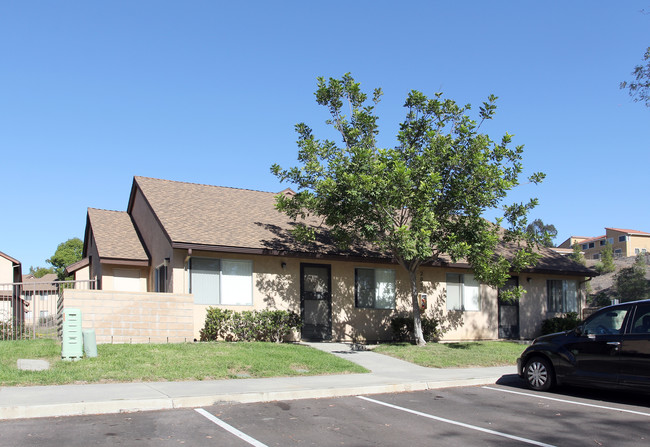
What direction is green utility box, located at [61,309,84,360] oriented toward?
toward the camera

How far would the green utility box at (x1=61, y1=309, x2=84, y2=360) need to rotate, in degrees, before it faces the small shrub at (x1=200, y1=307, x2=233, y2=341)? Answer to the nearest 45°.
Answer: approximately 135° to its left

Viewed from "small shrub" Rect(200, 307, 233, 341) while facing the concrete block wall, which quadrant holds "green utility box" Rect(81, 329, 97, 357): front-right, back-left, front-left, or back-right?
front-left

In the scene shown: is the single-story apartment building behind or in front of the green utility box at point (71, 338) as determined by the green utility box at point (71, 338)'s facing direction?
behind

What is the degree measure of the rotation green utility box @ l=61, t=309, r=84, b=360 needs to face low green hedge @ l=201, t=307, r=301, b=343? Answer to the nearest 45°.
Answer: approximately 135° to its left

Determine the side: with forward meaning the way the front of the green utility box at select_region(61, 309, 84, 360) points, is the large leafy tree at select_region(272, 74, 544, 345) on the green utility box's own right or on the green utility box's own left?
on the green utility box's own left

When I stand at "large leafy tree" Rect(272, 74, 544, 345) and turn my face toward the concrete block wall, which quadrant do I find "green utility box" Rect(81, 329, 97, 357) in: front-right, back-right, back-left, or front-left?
front-left

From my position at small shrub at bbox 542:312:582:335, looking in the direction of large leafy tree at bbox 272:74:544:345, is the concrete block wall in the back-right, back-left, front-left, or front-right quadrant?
front-right

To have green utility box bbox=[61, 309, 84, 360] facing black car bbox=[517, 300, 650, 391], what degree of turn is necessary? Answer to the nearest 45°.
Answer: approximately 45° to its left

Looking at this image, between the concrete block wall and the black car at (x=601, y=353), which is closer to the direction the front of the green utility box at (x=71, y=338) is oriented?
the black car
